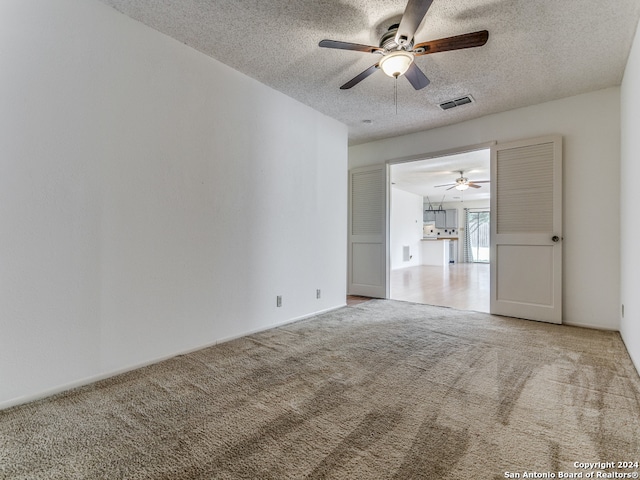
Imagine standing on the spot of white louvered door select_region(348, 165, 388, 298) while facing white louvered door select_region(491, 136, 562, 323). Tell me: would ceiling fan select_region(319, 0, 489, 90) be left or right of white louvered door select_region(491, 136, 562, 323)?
right

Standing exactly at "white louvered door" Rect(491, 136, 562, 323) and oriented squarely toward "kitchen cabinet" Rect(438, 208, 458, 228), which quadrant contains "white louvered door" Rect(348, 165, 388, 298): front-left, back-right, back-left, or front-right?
front-left

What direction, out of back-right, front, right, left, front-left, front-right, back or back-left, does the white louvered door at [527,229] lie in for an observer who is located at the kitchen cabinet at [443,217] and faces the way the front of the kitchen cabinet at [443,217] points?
front

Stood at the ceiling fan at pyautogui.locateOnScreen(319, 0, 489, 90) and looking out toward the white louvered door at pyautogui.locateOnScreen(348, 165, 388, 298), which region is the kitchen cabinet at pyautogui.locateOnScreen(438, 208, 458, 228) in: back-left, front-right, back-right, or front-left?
front-right

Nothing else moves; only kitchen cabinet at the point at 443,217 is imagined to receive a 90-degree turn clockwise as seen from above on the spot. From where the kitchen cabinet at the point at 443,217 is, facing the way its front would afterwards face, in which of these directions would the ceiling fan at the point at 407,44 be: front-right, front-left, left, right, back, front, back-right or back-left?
left

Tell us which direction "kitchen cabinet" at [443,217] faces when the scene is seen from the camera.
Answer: facing the viewer

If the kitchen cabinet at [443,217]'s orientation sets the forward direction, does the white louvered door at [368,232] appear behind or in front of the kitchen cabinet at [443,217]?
in front
